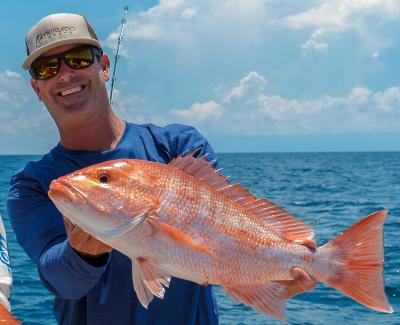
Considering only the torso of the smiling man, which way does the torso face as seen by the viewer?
toward the camera

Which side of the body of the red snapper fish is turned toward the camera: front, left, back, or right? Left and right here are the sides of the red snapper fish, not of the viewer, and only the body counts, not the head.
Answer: left
